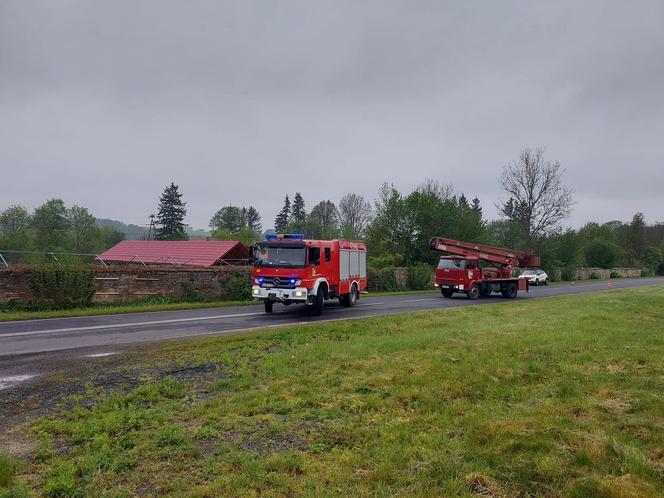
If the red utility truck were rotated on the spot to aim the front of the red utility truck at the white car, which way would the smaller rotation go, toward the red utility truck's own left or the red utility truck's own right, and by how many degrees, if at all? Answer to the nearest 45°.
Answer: approximately 135° to the red utility truck's own right

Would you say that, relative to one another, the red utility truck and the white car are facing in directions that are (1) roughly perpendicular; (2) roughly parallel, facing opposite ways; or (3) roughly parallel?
roughly parallel

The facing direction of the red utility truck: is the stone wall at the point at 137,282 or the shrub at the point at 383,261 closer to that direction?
the stone wall

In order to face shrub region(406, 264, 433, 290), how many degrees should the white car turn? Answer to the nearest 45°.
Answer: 0° — it already faces it

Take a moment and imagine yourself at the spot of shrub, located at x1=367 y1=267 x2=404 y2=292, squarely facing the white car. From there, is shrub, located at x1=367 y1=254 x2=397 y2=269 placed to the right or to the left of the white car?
left

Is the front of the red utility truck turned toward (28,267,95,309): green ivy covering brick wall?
yes

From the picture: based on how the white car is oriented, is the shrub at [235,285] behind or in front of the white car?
in front

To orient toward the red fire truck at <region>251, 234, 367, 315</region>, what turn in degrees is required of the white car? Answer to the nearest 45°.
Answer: approximately 45° to its left

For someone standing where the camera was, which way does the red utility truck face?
facing the viewer and to the left of the viewer

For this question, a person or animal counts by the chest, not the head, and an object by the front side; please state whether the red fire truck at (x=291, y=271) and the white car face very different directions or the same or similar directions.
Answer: same or similar directions

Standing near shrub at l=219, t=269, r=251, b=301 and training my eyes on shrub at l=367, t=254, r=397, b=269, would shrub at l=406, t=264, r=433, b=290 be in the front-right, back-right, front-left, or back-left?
front-right

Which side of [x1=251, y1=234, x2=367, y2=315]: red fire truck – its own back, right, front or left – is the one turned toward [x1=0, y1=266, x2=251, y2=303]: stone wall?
right

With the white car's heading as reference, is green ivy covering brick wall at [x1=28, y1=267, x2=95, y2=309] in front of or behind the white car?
in front

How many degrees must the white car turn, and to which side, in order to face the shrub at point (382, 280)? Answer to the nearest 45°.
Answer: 0° — it already faces it

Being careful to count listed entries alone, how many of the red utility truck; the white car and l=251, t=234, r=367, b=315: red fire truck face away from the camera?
0

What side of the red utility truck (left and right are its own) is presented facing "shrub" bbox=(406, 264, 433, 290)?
right
